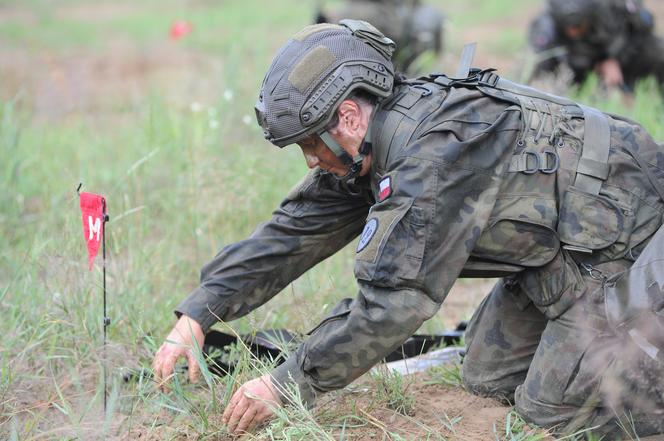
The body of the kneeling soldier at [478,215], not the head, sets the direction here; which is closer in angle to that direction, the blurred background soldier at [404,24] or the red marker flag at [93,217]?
the red marker flag

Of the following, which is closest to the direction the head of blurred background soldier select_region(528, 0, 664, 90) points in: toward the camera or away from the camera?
toward the camera

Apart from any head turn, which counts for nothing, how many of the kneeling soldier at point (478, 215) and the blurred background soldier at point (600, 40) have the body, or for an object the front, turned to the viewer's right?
0

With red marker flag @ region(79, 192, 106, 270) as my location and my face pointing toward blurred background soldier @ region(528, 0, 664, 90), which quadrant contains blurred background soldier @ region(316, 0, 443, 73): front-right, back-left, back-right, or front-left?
front-left

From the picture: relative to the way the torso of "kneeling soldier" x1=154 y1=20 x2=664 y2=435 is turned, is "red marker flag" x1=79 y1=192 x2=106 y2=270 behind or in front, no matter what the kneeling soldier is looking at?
in front

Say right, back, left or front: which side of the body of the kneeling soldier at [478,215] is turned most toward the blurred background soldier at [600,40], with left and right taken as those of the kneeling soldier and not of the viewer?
right

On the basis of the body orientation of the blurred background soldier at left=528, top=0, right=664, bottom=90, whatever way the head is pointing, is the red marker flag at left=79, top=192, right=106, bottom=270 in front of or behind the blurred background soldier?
in front

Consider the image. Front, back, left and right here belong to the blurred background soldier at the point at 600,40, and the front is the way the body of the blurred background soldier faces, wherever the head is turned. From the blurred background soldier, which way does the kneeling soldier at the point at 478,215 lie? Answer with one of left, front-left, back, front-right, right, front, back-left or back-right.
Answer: front-left

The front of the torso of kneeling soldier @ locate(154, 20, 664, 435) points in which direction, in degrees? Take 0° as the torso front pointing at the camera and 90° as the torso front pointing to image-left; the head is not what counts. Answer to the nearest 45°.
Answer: approximately 90°

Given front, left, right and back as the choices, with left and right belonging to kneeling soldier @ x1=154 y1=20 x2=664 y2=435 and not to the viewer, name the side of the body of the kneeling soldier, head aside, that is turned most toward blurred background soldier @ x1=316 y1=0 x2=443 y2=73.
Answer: right

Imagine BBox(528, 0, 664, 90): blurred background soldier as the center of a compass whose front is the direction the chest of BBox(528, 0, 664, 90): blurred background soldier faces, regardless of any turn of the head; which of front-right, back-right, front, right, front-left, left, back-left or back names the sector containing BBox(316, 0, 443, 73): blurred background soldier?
front-right
